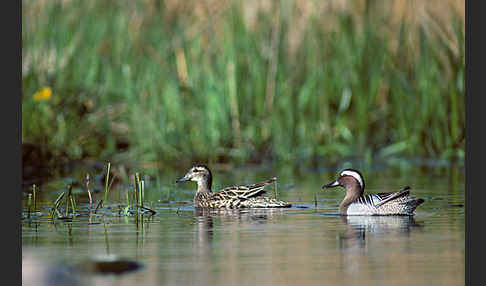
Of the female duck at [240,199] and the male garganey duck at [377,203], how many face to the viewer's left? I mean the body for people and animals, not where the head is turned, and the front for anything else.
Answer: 2

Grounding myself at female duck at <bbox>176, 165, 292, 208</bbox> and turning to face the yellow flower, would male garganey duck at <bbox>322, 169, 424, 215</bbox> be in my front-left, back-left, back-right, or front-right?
back-right

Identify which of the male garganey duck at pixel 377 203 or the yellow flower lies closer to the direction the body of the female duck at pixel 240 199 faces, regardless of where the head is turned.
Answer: the yellow flower

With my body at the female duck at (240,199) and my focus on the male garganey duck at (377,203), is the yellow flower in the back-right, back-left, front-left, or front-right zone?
back-left

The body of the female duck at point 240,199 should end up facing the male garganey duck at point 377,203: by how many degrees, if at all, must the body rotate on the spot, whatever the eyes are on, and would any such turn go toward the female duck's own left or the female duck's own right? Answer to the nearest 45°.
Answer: approximately 135° to the female duck's own left

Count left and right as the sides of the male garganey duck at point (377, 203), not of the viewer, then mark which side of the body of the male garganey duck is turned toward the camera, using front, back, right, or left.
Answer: left

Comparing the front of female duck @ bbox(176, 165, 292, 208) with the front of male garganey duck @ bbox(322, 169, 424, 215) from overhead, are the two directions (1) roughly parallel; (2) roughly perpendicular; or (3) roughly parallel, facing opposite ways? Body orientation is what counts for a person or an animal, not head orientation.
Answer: roughly parallel

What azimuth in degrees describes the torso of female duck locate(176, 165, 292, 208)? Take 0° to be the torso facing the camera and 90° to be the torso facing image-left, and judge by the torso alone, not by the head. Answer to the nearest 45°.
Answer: approximately 90°

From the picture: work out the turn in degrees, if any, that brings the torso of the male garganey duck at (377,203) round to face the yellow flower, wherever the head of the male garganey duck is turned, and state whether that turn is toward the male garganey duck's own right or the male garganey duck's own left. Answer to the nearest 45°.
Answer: approximately 45° to the male garganey duck's own right
